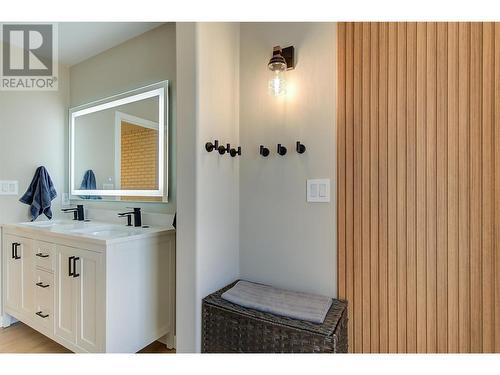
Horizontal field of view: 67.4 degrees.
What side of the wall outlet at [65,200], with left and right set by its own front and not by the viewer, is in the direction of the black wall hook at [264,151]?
front

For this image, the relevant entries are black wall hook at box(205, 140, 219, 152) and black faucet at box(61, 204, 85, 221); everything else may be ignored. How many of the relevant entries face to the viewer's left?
1

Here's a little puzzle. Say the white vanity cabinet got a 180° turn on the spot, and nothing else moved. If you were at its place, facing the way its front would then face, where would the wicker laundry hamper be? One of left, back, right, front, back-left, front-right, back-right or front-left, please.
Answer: right

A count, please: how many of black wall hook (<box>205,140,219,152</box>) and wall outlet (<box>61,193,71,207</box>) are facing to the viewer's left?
0

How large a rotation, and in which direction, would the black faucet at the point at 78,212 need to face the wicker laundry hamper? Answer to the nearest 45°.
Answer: approximately 90° to its left

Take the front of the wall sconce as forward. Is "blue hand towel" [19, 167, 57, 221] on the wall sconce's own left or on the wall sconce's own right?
on the wall sconce's own right

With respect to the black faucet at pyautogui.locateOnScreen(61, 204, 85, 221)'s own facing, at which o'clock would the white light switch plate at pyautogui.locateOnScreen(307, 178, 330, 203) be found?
The white light switch plate is roughly at 8 o'clock from the black faucet.
